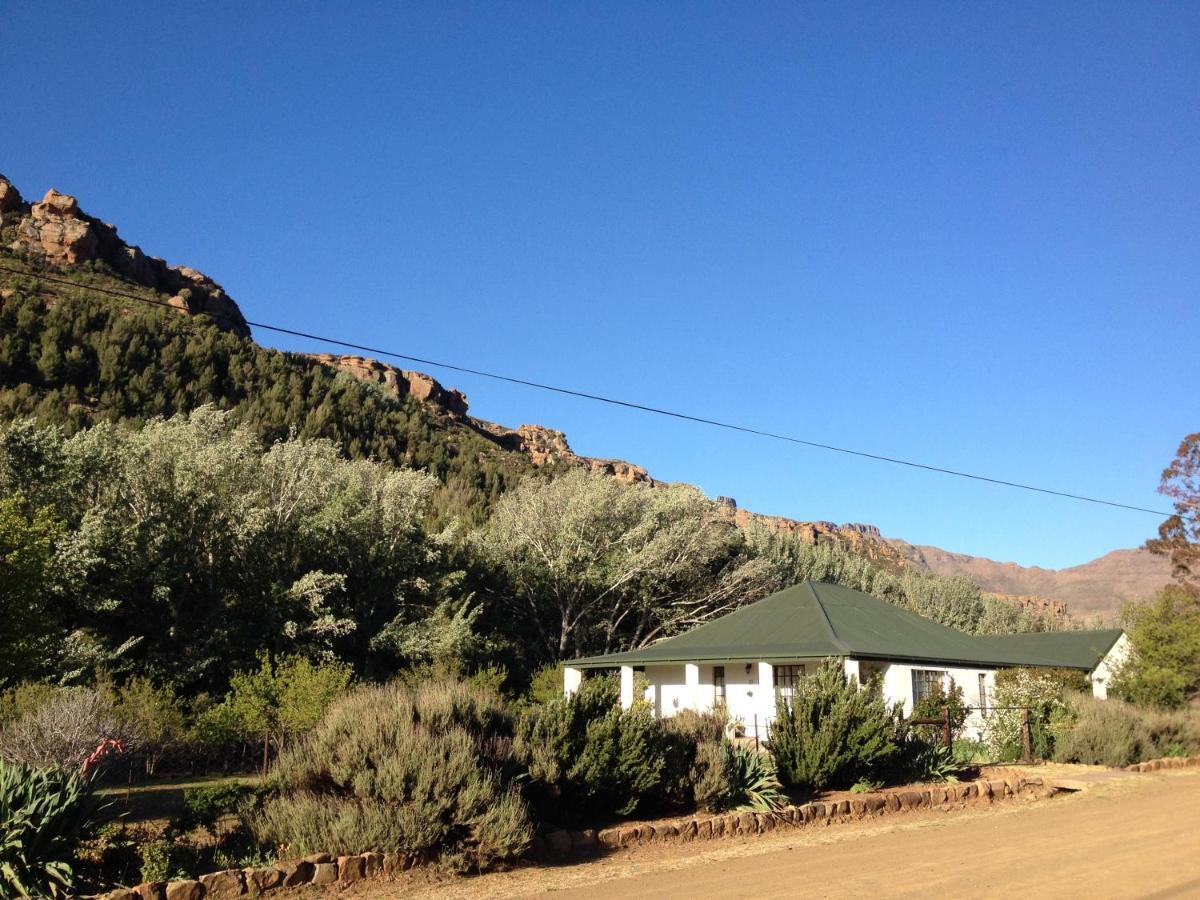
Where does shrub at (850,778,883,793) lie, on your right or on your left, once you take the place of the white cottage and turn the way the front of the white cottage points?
on your left

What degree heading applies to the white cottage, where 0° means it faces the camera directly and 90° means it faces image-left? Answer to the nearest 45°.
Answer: approximately 45°

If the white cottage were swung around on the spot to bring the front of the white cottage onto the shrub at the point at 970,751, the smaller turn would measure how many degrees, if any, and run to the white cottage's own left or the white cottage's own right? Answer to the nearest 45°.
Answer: approximately 90° to the white cottage's own left
